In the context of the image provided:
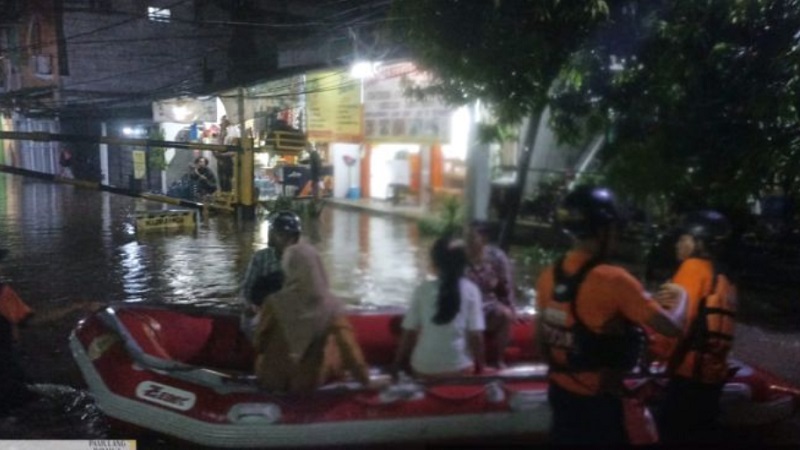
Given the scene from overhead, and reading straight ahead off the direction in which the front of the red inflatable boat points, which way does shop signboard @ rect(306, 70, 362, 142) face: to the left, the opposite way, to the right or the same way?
to the left

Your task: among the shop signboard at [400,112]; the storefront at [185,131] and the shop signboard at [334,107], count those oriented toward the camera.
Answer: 3

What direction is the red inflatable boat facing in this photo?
to the viewer's left

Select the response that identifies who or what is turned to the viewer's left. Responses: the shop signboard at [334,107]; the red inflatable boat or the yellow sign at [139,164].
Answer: the red inflatable boat

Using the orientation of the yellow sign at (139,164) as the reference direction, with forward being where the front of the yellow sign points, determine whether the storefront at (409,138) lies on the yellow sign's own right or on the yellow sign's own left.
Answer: on the yellow sign's own left

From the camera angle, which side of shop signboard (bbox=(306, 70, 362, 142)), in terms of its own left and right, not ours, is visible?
front

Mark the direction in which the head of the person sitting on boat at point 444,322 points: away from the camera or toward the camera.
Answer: away from the camera

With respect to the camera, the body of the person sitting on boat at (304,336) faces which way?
away from the camera

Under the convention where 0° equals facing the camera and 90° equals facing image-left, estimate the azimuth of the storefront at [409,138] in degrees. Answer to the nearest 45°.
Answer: approximately 0°

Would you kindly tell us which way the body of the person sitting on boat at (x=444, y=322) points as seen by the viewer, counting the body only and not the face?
away from the camera

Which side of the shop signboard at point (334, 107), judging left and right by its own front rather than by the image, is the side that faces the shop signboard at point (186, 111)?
right

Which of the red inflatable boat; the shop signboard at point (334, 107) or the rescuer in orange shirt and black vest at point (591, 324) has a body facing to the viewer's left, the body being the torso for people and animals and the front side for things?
the red inflatable boat

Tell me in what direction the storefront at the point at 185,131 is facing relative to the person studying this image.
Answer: facing the viewer
